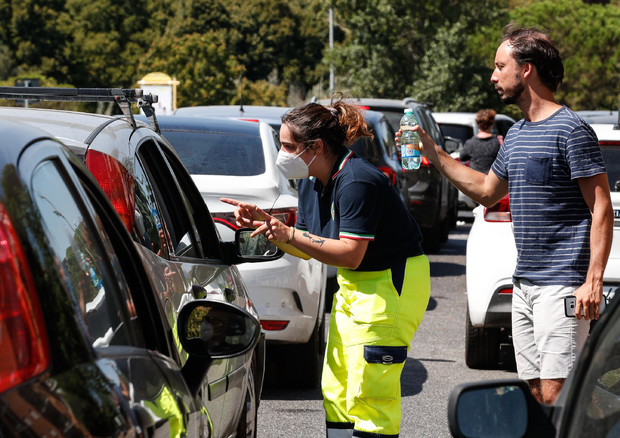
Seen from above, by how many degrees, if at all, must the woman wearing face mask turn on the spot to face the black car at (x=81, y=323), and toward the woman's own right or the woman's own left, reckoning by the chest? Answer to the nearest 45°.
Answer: approximately 90° to the woman's own left

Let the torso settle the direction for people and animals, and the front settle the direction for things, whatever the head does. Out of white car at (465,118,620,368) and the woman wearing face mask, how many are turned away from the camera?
1

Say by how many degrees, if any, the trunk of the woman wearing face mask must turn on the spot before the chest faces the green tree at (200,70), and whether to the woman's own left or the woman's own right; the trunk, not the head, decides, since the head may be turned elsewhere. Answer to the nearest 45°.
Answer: approximately 90° to the woman's own right

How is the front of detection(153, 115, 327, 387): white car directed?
away from the camera

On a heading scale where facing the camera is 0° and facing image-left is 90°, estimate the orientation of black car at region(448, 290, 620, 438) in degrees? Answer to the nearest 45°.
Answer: approximately 135°

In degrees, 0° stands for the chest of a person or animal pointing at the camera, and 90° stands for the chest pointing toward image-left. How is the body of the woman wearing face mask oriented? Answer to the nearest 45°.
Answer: approximately 90°

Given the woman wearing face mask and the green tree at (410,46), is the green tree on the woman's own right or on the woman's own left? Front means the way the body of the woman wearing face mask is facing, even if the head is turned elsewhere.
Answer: on the woman's own right

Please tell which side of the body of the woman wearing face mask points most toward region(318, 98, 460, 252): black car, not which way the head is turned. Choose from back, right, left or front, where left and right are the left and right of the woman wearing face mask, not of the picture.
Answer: right

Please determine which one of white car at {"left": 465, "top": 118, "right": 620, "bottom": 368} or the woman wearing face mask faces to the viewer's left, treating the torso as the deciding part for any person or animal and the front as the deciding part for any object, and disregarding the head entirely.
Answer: the woman wearing face mask

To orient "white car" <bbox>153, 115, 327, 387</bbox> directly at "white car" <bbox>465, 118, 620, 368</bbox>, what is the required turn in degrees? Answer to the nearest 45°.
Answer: approximately 90° to its right

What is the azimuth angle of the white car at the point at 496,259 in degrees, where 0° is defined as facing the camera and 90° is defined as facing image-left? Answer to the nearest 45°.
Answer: approximately 180°

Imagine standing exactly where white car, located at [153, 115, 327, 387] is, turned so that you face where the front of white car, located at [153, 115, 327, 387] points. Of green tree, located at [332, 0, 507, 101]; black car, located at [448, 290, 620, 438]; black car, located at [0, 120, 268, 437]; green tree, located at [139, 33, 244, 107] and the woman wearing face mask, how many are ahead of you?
2
